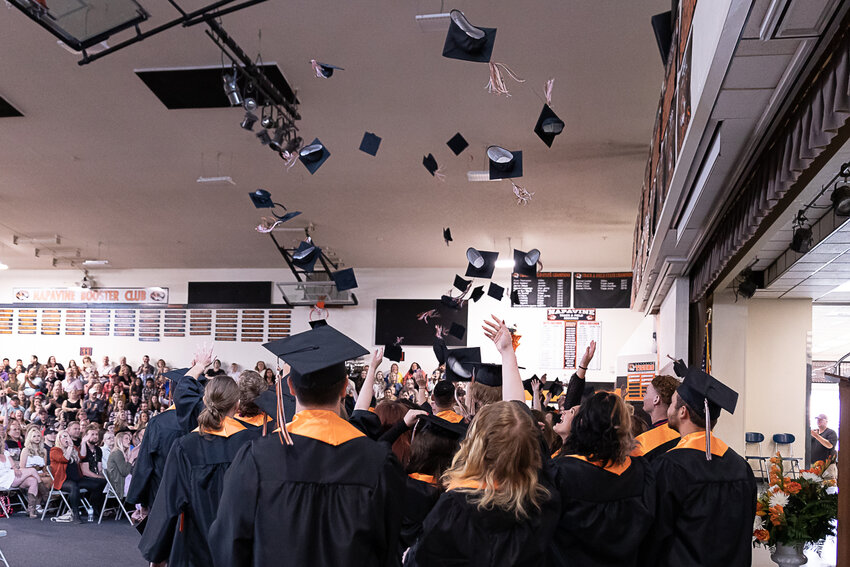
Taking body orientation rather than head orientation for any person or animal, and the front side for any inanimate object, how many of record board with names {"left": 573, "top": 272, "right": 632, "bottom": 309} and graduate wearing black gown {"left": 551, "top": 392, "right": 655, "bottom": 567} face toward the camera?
1

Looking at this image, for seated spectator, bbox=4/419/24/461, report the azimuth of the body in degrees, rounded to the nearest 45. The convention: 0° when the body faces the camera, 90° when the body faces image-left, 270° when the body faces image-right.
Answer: approximately 315°

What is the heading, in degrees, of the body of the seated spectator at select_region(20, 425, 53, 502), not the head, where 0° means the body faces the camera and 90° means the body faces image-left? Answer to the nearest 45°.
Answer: approximately 315°

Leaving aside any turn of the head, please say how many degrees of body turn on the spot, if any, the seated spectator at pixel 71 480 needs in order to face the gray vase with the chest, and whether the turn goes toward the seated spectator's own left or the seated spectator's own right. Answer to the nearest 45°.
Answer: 0° — they already face it

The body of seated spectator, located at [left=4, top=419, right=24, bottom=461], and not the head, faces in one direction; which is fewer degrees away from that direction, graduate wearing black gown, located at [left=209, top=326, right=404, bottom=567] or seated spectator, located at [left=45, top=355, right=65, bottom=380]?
the graduate wearing black gown

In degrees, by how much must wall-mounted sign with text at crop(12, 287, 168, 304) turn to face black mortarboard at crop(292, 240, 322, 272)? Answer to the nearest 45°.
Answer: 0° — it already faces it

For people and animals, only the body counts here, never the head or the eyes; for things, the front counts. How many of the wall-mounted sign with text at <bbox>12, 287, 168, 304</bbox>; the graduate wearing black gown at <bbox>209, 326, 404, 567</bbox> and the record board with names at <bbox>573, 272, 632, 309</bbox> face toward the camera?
2

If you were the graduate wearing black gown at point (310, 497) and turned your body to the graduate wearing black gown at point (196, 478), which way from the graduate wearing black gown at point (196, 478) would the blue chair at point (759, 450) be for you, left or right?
right

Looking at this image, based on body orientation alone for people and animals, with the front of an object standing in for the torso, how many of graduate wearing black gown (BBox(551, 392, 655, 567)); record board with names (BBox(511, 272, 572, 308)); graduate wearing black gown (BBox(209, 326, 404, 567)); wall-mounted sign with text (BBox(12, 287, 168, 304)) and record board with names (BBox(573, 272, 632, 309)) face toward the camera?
3

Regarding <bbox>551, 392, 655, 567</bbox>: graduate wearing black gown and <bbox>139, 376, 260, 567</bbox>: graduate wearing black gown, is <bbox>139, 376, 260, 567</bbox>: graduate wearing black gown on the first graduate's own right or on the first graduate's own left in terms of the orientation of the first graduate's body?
on the first graduate's own left

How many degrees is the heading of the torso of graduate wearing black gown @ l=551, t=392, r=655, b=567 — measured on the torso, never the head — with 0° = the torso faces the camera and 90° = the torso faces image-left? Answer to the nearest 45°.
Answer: approximately 180°

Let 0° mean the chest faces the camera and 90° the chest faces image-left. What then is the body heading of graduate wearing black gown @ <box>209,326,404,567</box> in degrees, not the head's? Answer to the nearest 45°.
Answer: approximately 180°
